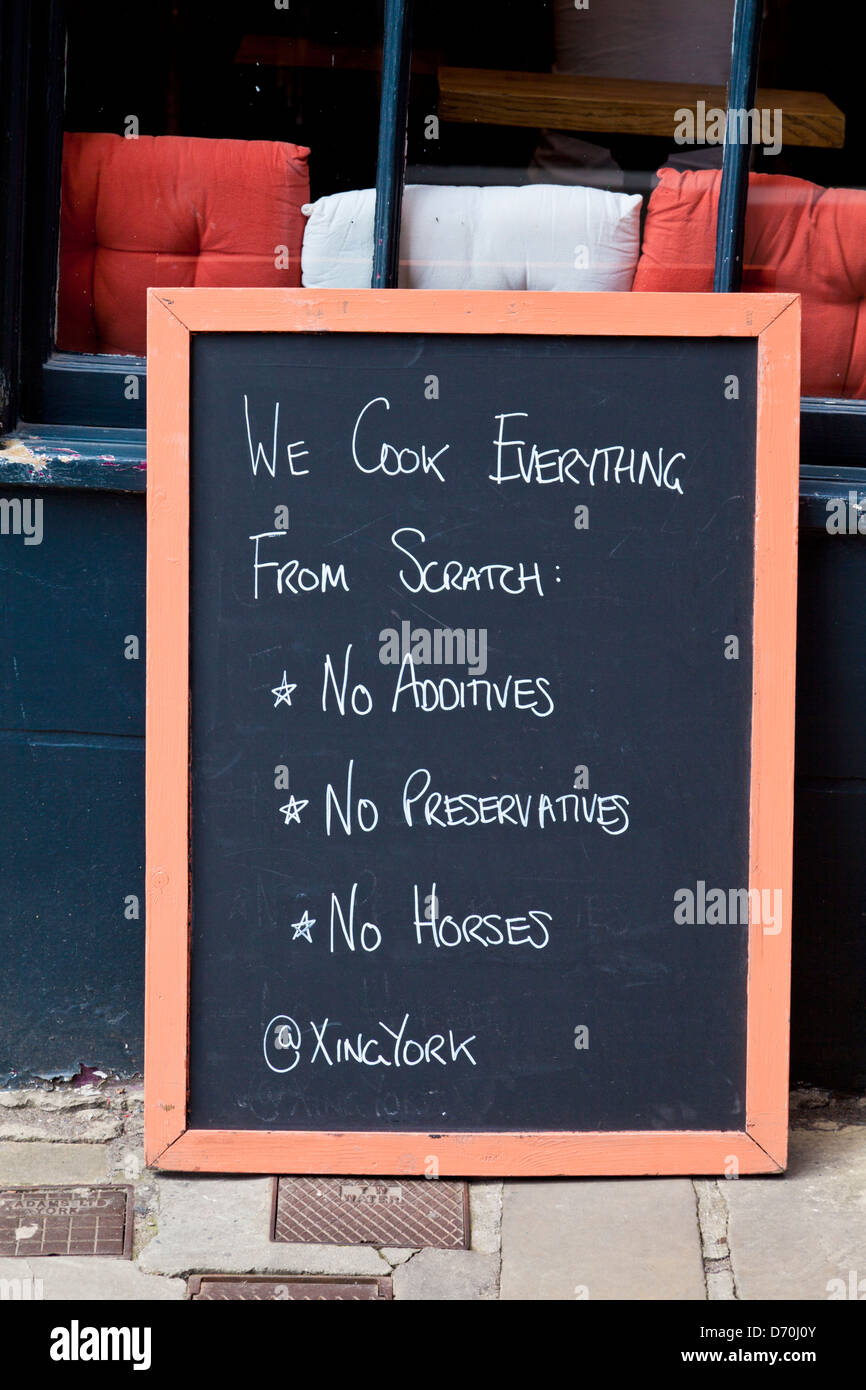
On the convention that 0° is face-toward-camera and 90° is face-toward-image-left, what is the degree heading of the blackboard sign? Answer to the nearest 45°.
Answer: approximately 0°
